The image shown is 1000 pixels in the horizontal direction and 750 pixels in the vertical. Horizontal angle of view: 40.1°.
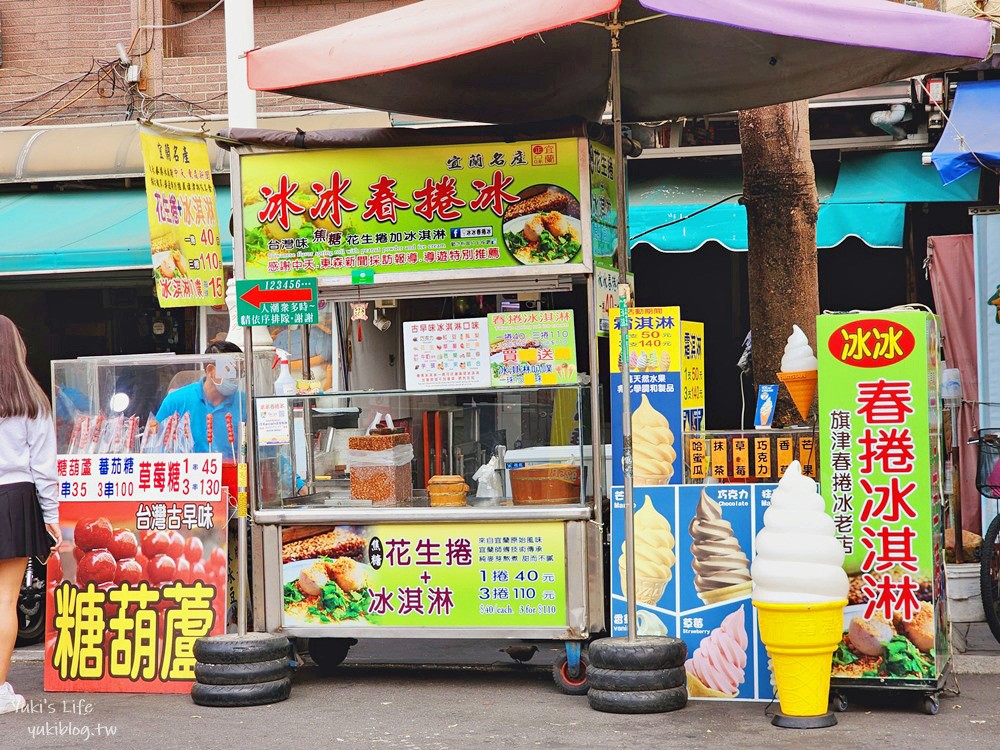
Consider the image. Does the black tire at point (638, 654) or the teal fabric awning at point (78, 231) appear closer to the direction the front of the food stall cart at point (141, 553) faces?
the black tire

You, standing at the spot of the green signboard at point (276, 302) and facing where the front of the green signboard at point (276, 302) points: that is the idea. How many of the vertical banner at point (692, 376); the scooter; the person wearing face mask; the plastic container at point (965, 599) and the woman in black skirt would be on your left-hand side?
2

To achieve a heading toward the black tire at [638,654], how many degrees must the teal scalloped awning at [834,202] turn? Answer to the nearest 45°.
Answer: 0° — it already faces it

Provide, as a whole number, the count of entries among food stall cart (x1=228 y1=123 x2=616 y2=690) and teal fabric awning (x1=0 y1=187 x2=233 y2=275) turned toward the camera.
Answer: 2

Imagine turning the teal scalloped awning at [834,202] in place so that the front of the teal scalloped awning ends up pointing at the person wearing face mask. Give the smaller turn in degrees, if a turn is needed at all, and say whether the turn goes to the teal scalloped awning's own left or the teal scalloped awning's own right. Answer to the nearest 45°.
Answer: approximately 45° to the teal scalloped awning's own right

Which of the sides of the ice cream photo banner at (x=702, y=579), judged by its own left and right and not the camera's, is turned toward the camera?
front

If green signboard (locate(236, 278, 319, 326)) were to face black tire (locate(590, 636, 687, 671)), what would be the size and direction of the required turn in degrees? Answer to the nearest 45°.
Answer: approximately 45° to its left

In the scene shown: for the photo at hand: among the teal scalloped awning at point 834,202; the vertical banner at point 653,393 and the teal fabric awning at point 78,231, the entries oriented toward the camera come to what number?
3

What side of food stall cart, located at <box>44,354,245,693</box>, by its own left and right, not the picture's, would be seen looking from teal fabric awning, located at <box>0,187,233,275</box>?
back

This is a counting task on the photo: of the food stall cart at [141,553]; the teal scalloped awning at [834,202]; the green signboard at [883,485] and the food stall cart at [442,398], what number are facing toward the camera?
4

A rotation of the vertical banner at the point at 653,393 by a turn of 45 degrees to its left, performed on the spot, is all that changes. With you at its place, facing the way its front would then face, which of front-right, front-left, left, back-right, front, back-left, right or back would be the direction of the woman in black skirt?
back-right

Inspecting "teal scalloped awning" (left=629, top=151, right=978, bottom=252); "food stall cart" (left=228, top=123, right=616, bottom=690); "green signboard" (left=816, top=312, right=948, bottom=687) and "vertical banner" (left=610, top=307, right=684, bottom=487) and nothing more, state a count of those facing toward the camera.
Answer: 4

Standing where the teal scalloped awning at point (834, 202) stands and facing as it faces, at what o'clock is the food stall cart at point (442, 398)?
The food stall cart is roughly at 1 o'clock from the teal scalloped awning.

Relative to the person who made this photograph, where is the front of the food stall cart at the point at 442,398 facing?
facing the viewer

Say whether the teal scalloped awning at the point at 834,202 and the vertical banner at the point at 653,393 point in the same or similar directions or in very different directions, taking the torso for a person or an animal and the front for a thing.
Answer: same or similar directions

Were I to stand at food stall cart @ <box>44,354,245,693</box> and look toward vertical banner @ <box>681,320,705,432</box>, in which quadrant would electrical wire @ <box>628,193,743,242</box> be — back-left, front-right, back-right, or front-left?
front-left
